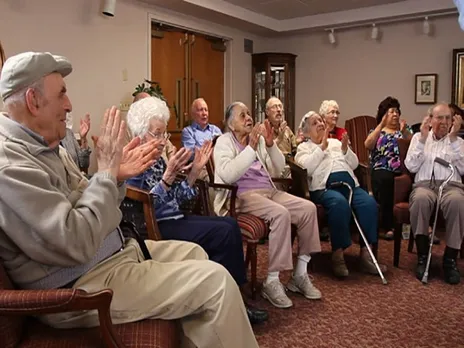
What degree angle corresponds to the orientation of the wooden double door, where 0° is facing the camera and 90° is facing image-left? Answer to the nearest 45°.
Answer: approximately 315°

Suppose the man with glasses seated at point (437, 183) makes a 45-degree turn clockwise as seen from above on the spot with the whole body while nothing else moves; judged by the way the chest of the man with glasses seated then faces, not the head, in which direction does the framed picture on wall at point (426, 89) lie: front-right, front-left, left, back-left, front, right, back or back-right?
back-right

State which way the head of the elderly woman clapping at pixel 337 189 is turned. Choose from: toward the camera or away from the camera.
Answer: toward the camera

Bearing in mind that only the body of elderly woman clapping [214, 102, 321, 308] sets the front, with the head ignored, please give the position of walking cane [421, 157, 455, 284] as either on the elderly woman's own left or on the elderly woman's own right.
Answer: on the elderly woman's own left

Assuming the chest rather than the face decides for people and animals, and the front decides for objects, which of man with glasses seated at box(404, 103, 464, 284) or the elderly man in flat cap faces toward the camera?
the man with glasses seated

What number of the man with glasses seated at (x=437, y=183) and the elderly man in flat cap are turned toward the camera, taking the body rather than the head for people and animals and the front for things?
1

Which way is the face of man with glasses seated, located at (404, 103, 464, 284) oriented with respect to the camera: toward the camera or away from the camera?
toward the camera

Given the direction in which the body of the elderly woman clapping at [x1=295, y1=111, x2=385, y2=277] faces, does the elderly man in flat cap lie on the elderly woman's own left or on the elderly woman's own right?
on the elderly woman's own right

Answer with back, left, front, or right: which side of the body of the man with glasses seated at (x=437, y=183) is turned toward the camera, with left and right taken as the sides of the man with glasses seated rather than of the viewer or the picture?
front

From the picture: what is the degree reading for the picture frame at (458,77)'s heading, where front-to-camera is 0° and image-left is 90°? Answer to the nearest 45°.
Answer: approximately 45°

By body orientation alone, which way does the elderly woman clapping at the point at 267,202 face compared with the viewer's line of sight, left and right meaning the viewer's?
facing the viewer and to the right of the viewer
